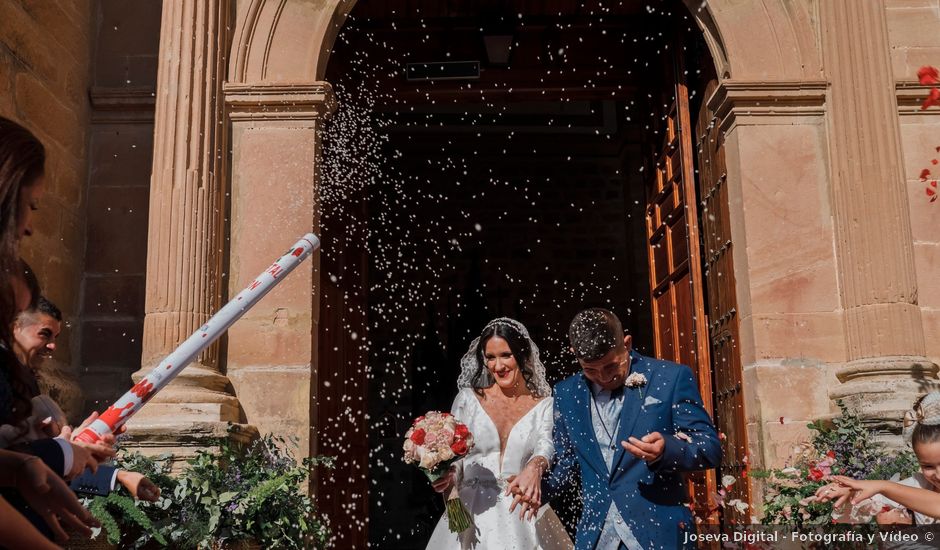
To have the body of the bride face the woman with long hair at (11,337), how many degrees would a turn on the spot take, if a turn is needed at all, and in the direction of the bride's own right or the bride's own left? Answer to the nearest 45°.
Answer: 0° — they already face them

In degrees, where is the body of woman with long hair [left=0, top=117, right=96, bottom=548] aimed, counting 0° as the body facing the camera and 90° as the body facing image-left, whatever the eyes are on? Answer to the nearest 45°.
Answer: approximately 270°

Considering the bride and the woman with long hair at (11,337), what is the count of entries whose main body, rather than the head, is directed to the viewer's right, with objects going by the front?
1

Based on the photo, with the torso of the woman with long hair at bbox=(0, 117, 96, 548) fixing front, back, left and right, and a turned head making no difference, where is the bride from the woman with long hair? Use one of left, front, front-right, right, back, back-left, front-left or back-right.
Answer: front-left

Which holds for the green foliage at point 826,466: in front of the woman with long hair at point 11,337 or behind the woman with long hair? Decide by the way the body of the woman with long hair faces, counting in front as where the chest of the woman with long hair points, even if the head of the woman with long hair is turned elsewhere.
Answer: in front

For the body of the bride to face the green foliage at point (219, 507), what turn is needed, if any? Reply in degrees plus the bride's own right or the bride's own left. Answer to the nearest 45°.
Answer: approximately 90° to the bride's own right

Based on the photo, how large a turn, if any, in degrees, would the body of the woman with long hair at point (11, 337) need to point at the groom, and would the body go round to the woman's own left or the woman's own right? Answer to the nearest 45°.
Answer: approximately 45° to the woman's own left

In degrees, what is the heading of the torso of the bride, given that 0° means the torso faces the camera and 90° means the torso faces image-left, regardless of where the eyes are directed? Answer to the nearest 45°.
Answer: approximately 0°
